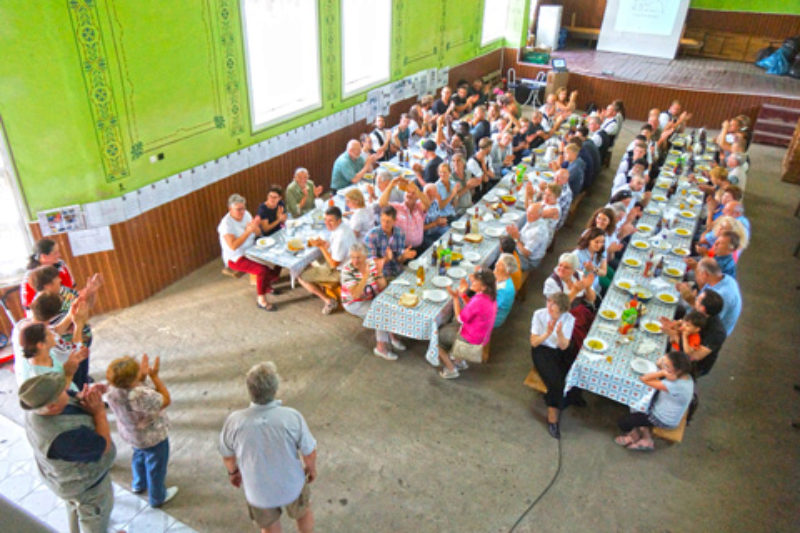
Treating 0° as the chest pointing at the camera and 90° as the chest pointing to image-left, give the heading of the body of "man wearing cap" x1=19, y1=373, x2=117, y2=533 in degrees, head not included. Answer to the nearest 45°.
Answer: approximately 225°

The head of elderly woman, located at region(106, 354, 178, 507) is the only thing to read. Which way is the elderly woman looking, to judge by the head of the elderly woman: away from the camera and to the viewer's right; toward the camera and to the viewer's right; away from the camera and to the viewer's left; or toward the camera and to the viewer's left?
away from the camera and to the viewer's right

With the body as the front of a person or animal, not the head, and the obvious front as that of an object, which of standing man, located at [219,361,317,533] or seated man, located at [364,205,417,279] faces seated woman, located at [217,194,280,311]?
the standing man

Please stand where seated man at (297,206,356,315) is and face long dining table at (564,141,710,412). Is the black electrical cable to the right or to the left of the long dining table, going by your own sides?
right

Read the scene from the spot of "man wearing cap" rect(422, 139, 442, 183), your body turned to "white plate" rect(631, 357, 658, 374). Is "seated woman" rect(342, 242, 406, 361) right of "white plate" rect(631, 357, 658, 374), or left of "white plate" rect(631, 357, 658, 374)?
right

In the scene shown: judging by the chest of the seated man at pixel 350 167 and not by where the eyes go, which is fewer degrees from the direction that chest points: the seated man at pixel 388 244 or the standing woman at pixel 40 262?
the seated man

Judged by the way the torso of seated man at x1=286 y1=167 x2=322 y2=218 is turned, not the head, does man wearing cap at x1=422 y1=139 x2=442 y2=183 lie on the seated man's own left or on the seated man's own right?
on the seated man's own left

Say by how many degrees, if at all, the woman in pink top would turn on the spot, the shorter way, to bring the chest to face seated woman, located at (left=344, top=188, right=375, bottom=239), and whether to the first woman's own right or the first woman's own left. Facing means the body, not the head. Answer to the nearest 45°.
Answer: approximately 45° to the first woman's own right

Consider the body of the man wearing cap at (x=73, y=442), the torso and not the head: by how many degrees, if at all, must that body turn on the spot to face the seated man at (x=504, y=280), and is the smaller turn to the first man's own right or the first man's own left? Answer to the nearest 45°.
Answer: approximately 45° to the first man's own right

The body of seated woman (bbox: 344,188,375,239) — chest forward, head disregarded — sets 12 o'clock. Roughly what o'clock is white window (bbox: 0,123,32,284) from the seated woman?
The white window is roughly at 10 o'clock from the seated woman.
